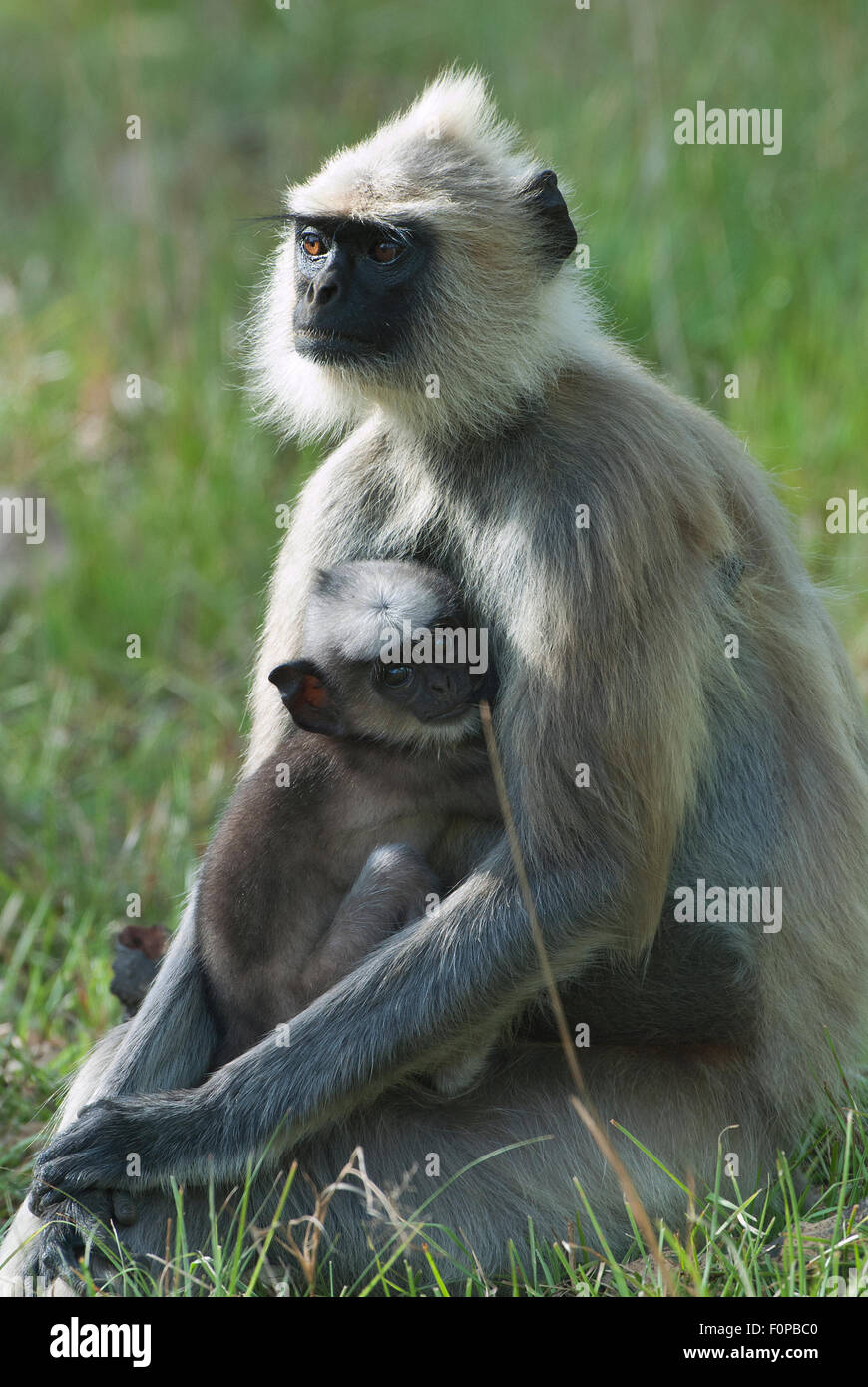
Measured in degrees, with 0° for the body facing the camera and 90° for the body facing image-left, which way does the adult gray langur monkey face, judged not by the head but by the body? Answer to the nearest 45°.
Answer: approximately 45°
